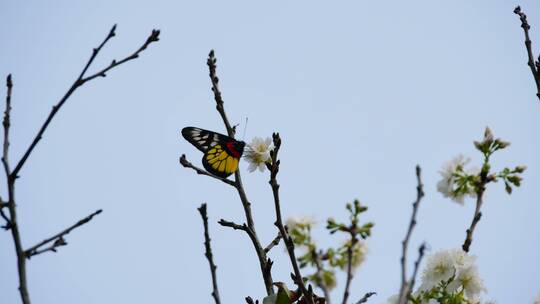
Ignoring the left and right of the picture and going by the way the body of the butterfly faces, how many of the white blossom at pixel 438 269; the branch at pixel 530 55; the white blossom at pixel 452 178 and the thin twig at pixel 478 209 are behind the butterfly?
0

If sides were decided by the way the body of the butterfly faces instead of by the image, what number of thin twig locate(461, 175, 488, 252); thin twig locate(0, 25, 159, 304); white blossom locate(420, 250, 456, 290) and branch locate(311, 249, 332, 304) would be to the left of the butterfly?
0

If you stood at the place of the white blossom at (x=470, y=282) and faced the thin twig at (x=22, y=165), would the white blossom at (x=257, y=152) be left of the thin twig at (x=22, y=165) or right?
right

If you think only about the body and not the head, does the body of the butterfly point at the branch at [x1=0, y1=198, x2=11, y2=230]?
no

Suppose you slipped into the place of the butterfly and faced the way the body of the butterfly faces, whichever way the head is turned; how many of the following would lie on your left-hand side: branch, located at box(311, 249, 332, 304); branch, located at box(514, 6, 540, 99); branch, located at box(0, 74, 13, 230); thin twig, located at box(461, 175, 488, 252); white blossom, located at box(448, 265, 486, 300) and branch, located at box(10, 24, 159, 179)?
0

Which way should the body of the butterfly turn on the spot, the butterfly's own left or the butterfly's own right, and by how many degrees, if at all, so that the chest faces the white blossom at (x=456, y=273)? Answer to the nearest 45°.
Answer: approximately 45° to the butterfly's own right

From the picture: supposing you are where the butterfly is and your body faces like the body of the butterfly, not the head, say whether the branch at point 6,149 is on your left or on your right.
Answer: on your right

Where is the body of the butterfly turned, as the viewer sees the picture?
to the viewer's right

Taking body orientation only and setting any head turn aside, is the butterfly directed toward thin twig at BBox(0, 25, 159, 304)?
no

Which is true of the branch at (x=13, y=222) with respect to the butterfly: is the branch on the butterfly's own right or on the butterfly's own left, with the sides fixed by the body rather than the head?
on the butterfly's own right

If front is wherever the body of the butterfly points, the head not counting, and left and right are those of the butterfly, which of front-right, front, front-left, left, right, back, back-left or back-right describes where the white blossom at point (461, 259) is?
front-right

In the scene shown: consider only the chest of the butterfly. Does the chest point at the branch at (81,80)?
no
